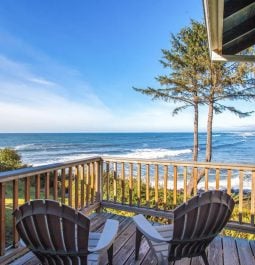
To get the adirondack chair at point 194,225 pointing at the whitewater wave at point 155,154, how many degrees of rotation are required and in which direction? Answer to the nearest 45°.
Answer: approximately 45° to its right

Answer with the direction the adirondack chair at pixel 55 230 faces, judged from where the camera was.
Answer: facing away from the viewer and to the right of the viewer

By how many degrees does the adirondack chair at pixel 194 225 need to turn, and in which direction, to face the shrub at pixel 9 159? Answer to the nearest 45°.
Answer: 0° — it already faces it

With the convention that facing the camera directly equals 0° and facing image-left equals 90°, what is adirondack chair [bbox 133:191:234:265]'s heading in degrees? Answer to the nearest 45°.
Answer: approximately 135°

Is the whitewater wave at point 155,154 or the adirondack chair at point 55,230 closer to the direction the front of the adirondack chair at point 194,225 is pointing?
the whitewater wave
